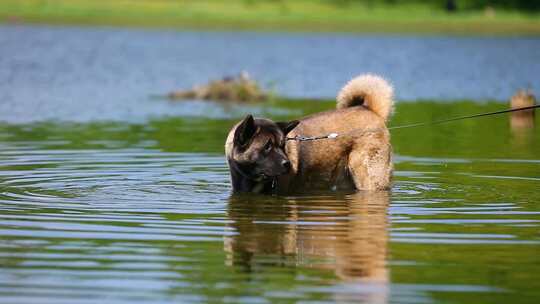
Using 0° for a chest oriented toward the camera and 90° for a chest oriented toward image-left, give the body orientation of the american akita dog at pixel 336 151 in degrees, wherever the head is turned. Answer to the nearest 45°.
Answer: approximately 90°

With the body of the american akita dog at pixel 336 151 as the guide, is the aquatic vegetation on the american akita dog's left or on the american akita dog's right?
on the american akita dog's right
